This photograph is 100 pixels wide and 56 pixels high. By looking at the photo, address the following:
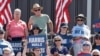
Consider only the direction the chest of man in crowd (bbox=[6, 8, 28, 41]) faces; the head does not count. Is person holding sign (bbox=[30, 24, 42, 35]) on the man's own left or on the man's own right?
on the man's own left

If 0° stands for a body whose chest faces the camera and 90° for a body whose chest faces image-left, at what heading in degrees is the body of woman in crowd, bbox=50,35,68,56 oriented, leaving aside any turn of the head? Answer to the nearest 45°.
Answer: approximately 0°

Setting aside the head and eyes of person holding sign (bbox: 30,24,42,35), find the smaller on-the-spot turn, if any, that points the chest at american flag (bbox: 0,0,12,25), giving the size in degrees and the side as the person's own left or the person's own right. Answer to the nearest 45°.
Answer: approximately 135° to the person's own right

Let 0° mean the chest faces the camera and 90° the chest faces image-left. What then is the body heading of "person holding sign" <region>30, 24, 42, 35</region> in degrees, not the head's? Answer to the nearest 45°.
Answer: approximately 0°
